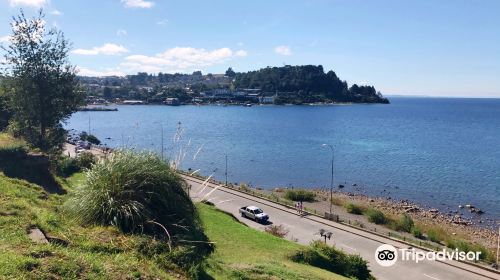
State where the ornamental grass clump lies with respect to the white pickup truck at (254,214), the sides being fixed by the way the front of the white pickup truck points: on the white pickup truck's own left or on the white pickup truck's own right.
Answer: on the white pickup truck's own right

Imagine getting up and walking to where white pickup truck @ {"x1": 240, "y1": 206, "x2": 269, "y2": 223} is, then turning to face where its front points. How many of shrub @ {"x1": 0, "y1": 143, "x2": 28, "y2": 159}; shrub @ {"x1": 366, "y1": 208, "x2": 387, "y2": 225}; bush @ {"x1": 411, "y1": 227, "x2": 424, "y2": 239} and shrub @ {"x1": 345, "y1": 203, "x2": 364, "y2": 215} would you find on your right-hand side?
1

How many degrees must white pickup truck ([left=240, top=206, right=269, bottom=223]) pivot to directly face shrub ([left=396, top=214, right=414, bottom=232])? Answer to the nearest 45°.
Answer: approximately 45° to its left

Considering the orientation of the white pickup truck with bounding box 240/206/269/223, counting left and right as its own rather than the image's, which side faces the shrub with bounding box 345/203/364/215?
left

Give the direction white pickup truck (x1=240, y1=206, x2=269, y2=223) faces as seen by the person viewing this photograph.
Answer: facing the viewer and to the right of the viewer

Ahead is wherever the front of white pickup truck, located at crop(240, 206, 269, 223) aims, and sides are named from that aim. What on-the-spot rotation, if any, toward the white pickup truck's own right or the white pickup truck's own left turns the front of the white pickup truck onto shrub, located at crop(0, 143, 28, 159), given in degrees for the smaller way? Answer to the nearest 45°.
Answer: approximately 90° to the white pickup truck's own right

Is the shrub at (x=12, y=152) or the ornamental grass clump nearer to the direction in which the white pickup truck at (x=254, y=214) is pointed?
the ornamental grass clump

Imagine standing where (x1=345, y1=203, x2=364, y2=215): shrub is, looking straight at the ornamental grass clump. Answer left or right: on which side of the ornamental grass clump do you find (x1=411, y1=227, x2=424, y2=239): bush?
left

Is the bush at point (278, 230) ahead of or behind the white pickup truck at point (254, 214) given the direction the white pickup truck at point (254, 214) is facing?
ahead

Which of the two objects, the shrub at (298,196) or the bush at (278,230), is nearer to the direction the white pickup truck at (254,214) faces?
the bush

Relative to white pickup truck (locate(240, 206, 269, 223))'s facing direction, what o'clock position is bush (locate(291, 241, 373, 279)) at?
The bush is roughly at 1 o'clock from the white pickup truck.

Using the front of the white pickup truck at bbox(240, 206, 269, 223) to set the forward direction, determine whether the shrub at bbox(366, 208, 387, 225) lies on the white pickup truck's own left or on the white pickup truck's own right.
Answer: on the white pickup truck's own left

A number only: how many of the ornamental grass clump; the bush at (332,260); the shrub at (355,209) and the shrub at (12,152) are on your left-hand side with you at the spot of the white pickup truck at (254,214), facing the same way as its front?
1
